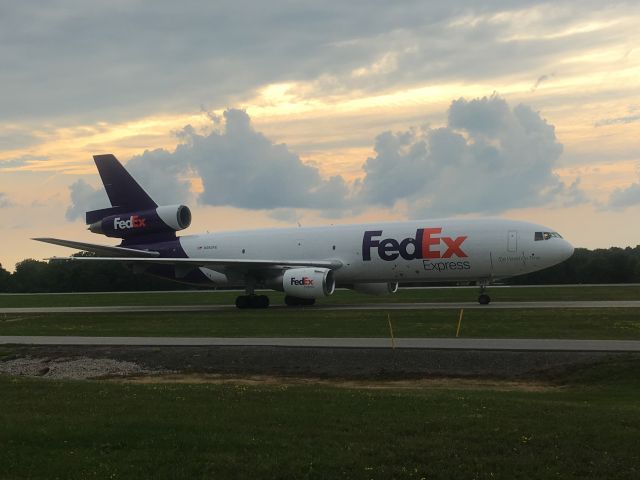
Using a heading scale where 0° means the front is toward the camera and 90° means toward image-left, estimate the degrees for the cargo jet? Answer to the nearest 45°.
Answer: approximately 315°
